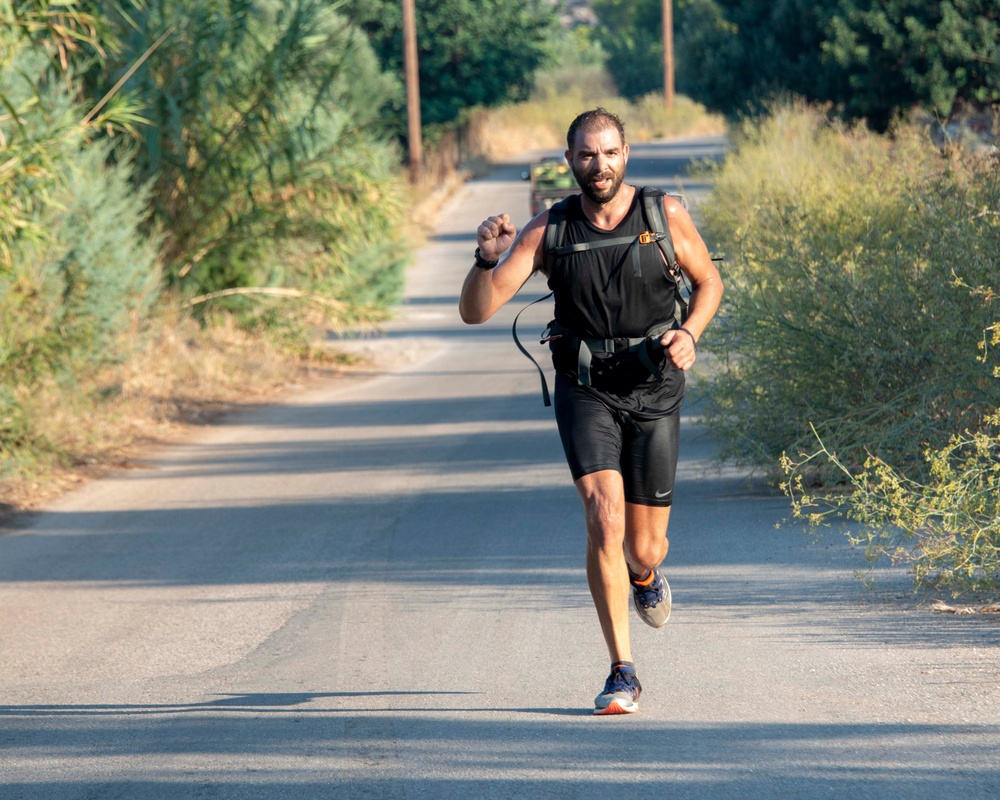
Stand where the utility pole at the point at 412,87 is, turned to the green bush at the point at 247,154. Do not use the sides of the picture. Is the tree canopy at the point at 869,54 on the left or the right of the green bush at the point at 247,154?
left

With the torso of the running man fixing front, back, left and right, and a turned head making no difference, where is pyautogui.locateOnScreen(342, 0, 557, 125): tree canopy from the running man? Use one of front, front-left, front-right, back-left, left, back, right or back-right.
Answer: back

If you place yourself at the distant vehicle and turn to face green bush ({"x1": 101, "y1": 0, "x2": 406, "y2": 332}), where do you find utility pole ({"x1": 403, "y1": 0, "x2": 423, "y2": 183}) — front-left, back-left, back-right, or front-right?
back-right

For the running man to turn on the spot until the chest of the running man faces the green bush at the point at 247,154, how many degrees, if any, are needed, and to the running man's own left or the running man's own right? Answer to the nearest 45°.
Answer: approximately 180°

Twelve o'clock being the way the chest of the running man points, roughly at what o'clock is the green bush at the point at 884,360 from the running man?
The green bush is roughly at 7 o'clock from the running man.

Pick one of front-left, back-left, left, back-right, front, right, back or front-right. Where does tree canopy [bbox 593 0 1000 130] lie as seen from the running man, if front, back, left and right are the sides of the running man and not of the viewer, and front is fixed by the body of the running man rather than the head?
back

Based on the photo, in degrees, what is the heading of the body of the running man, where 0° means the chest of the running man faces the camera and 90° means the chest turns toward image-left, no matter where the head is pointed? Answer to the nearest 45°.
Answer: approximately 0°

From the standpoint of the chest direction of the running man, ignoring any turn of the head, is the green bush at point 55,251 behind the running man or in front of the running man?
behind

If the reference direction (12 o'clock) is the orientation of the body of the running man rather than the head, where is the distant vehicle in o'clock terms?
The distant vehicle is roughly at 6 o'clock from the running man.

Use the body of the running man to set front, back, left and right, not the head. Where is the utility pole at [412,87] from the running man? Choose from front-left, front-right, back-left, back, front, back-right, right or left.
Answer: back
